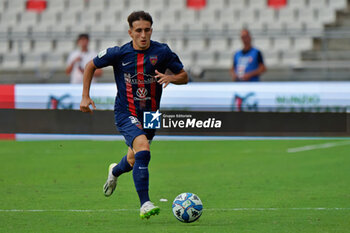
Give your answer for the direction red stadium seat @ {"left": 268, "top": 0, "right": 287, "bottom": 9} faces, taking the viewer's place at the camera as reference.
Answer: facing the viewer

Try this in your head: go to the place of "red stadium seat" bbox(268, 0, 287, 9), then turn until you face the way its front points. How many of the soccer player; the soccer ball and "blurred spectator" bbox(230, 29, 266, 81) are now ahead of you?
3

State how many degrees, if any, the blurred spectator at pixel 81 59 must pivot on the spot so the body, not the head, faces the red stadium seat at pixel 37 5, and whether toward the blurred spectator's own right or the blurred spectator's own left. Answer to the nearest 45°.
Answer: approximately 180°

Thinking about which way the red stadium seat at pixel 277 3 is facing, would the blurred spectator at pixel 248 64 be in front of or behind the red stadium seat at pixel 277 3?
in front

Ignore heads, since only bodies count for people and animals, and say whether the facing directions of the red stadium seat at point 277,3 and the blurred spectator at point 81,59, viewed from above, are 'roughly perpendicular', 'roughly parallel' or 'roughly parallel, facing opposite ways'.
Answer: roughly parallel

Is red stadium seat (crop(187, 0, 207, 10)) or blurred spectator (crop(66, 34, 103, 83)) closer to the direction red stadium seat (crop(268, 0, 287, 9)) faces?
the blurred spectator

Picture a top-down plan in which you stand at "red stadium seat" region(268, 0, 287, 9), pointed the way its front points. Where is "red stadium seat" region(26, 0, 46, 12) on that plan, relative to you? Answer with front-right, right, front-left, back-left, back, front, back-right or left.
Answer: right

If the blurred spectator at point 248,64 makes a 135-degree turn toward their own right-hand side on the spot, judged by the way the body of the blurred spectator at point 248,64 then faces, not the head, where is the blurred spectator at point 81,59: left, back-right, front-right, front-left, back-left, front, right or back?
left

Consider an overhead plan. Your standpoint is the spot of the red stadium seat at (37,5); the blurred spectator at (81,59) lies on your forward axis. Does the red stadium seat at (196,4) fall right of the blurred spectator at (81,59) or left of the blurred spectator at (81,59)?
left

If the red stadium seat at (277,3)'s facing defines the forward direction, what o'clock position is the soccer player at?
The soccer player is roughly at 12 o'clock from the red stadium seat.

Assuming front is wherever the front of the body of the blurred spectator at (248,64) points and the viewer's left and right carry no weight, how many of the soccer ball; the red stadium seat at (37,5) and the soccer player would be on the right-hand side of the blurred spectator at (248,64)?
1

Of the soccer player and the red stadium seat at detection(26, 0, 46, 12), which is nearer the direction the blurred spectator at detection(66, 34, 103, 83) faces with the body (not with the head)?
the soccer player

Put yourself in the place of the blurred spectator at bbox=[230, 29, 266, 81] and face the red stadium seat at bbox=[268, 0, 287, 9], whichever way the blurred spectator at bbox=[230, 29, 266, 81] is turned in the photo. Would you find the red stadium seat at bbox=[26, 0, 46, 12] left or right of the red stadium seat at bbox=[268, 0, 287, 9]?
left

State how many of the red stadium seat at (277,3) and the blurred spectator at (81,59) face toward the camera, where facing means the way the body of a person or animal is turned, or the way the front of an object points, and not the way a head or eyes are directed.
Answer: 2

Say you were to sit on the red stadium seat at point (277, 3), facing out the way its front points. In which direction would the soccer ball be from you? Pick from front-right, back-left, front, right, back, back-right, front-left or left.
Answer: front
